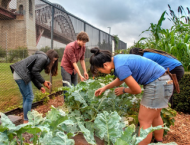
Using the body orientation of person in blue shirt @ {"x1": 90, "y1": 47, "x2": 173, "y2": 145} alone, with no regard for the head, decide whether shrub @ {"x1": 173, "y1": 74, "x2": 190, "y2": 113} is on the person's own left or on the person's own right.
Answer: on the person's own right

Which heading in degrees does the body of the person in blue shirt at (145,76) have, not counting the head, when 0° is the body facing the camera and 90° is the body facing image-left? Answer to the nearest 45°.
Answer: approximately 90°

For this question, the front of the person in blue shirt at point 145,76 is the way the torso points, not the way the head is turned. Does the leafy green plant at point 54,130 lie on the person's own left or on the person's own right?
on the person's own left

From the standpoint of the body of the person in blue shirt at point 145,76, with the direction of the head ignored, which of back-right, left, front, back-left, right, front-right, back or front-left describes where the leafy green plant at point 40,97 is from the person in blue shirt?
front-right

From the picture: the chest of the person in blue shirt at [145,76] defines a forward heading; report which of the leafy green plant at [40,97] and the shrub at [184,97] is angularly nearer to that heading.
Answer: the leafy green plant
